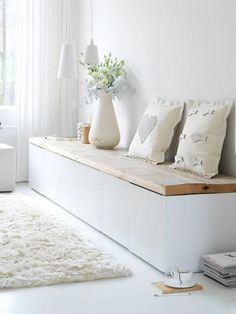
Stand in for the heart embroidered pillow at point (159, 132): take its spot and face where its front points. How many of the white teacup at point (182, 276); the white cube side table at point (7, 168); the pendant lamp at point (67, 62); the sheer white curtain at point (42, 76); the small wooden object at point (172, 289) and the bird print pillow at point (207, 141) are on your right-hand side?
3

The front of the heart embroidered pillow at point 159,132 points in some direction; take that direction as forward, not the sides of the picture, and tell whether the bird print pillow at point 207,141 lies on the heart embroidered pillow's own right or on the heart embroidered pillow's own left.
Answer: on the heart embroidered pillow's own left

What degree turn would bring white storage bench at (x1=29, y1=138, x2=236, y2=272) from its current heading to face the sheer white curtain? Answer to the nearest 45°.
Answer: approximately 135° to its right

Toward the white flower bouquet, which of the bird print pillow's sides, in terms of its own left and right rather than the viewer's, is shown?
right

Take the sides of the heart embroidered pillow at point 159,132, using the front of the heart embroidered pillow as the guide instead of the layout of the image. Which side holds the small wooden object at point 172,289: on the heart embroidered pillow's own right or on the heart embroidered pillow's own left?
on the heart embroidered pillow's own left

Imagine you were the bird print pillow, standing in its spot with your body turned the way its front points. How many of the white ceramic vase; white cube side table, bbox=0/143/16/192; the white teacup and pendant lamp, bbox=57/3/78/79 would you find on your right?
3

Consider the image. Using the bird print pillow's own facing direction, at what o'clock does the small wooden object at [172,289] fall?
The small wooden object is roughly at 11 o'clock from the bird print pillow.

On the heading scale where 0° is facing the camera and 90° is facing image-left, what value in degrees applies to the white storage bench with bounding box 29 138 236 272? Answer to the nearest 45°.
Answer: approximately 45°

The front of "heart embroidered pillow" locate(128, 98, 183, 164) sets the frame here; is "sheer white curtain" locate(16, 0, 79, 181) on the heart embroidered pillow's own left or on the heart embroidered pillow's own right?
on the heart embroidered pillow's own right

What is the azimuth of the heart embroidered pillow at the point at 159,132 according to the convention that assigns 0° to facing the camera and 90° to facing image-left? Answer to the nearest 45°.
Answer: approximately 45°

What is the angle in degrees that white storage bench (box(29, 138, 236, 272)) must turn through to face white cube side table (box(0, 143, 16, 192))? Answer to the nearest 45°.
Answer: approximately 90° to its right

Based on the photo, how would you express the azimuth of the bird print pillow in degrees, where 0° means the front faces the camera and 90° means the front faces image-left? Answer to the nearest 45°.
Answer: approximately 45°
